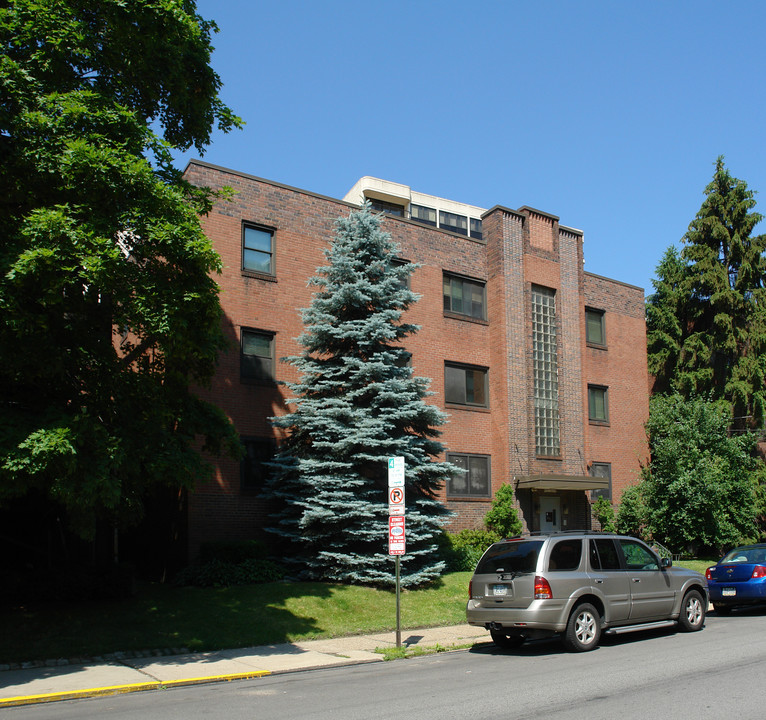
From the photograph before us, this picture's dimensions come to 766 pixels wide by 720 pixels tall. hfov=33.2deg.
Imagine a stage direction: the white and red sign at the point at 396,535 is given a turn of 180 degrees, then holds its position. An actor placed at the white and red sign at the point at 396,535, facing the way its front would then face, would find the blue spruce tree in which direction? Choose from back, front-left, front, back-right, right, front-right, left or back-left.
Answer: front

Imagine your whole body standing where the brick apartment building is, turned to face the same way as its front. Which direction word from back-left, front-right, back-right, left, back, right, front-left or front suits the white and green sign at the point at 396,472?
front-right

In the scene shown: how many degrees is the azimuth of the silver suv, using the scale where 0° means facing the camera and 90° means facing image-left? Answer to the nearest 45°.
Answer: approximately 225°

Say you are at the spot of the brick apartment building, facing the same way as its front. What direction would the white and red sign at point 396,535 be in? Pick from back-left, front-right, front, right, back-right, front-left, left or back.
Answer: front-right

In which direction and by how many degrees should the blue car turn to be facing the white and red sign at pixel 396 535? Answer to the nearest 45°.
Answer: approximately 180°
